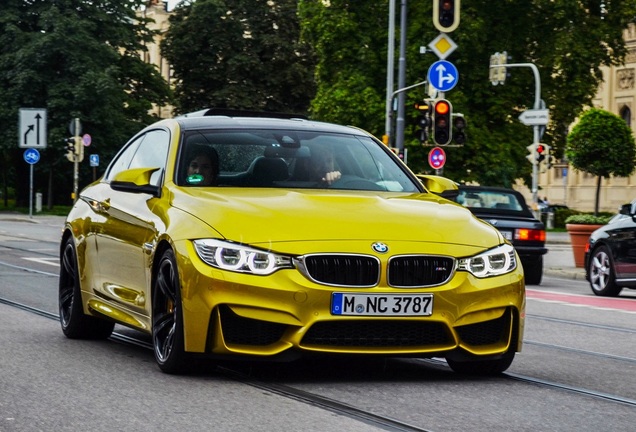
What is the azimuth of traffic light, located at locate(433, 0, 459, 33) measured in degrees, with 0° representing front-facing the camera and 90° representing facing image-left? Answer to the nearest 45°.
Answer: approximately 0°

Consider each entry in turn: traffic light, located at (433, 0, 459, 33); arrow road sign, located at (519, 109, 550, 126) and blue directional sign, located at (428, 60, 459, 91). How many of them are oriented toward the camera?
3

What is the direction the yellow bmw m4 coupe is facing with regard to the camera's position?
facing the viewer and to the right of the viewer

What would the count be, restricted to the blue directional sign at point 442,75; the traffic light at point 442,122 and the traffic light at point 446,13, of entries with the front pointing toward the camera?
3

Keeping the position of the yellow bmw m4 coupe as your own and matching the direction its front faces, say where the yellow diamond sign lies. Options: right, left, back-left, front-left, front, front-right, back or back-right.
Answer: back-left

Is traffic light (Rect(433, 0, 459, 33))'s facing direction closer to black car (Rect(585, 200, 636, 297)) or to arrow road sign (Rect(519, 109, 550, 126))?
the black car

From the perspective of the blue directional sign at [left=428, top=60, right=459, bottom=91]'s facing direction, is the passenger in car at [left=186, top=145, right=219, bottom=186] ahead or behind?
ahead

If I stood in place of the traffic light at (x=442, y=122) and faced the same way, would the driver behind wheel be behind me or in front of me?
in front

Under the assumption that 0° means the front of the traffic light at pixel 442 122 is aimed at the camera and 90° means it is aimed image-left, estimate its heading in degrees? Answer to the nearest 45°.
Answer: approximately 0°

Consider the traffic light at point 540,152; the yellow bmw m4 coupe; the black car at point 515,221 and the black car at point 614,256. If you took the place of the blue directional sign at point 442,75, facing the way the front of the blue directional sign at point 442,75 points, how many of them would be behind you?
1
